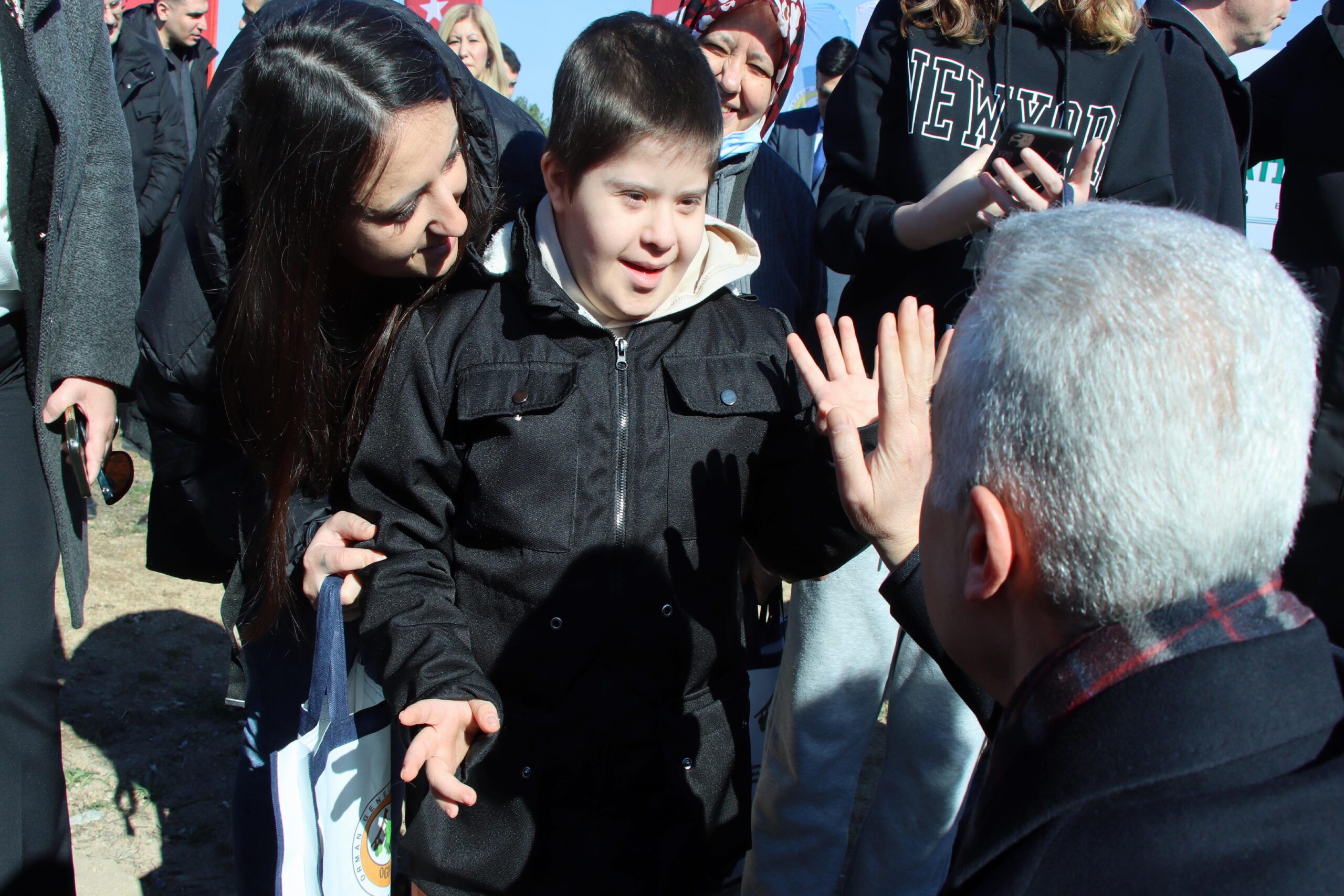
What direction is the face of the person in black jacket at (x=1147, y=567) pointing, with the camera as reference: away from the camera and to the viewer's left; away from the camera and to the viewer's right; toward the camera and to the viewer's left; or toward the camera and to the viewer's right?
away from the camera and to the viewer's left

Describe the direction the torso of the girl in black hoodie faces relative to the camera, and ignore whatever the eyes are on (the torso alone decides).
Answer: toward the camera

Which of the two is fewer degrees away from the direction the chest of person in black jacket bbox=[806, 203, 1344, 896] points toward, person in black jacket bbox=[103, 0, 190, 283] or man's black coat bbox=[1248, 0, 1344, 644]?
the person in black jacket

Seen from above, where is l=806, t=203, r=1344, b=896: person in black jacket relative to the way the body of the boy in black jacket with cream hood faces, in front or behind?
in front

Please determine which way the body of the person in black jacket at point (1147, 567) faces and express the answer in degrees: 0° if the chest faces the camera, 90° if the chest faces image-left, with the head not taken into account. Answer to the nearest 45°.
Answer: approximately 135°

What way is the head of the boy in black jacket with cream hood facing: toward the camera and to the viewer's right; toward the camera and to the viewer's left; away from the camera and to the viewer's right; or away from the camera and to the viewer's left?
toward the camera and to the viewer's right

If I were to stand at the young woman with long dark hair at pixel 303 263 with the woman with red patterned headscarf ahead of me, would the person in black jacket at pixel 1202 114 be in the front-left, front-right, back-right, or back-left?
front-right

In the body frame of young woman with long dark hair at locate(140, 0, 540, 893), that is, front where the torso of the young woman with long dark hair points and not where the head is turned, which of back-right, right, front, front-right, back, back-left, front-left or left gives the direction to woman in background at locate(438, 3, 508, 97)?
back-left

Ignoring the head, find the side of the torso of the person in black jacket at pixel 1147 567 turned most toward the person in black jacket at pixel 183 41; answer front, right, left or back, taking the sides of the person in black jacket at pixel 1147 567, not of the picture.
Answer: front

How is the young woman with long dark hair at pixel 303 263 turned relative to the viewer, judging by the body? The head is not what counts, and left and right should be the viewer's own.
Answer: facing the viewer and to the right of the viewer

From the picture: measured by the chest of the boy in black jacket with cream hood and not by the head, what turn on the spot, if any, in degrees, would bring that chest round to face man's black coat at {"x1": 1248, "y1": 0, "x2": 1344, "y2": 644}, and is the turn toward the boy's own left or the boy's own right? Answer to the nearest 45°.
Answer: approximately 135° to the boy's own left

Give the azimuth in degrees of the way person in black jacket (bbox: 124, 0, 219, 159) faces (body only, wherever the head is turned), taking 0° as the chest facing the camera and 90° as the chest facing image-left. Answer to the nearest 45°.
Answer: approximately 315°

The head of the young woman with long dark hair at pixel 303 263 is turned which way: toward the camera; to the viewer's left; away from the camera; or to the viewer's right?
to the viewer's right
